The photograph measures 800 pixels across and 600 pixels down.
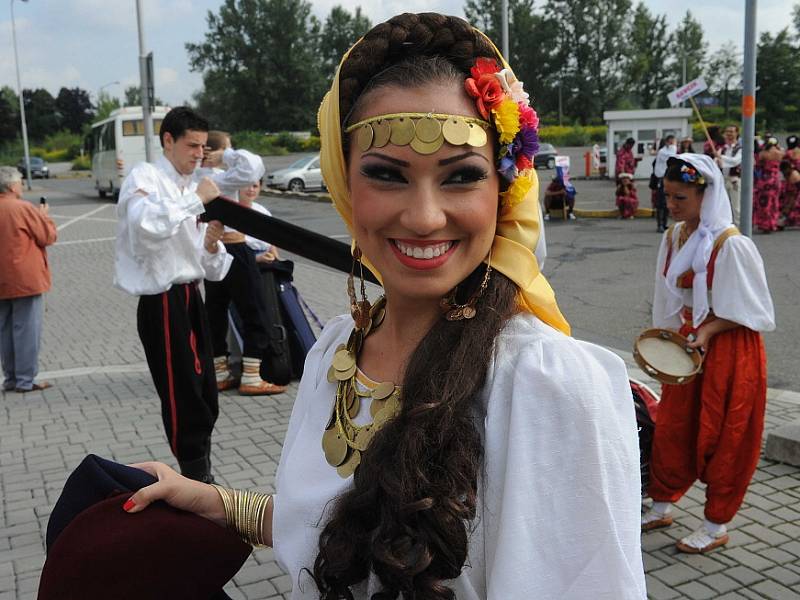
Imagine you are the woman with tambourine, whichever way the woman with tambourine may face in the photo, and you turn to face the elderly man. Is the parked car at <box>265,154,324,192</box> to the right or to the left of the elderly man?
right

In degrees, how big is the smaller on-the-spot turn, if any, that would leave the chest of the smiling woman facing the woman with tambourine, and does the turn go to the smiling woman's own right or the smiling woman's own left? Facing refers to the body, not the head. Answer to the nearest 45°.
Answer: approximately 180°

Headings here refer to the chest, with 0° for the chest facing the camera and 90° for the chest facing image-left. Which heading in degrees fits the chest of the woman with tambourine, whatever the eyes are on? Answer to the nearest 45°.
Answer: approximately 45°

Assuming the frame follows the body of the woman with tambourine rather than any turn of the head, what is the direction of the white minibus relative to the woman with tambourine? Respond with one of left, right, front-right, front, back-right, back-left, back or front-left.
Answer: right

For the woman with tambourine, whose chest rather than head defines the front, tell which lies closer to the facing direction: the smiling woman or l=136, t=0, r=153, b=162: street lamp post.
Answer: the smiling woman

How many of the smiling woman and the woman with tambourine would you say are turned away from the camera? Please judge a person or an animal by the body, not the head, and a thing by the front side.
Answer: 0

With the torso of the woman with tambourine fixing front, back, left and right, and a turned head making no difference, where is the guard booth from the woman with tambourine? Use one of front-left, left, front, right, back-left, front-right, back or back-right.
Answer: back-right

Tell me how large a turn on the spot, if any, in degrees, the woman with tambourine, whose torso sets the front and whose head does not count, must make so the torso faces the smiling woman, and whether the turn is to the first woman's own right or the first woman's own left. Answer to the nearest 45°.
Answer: approximately 45° to the first woman's own left

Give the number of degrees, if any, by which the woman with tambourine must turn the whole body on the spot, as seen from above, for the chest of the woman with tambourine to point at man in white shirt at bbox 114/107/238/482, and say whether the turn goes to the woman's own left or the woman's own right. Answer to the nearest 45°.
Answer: approximately 45° to the woman's own right
